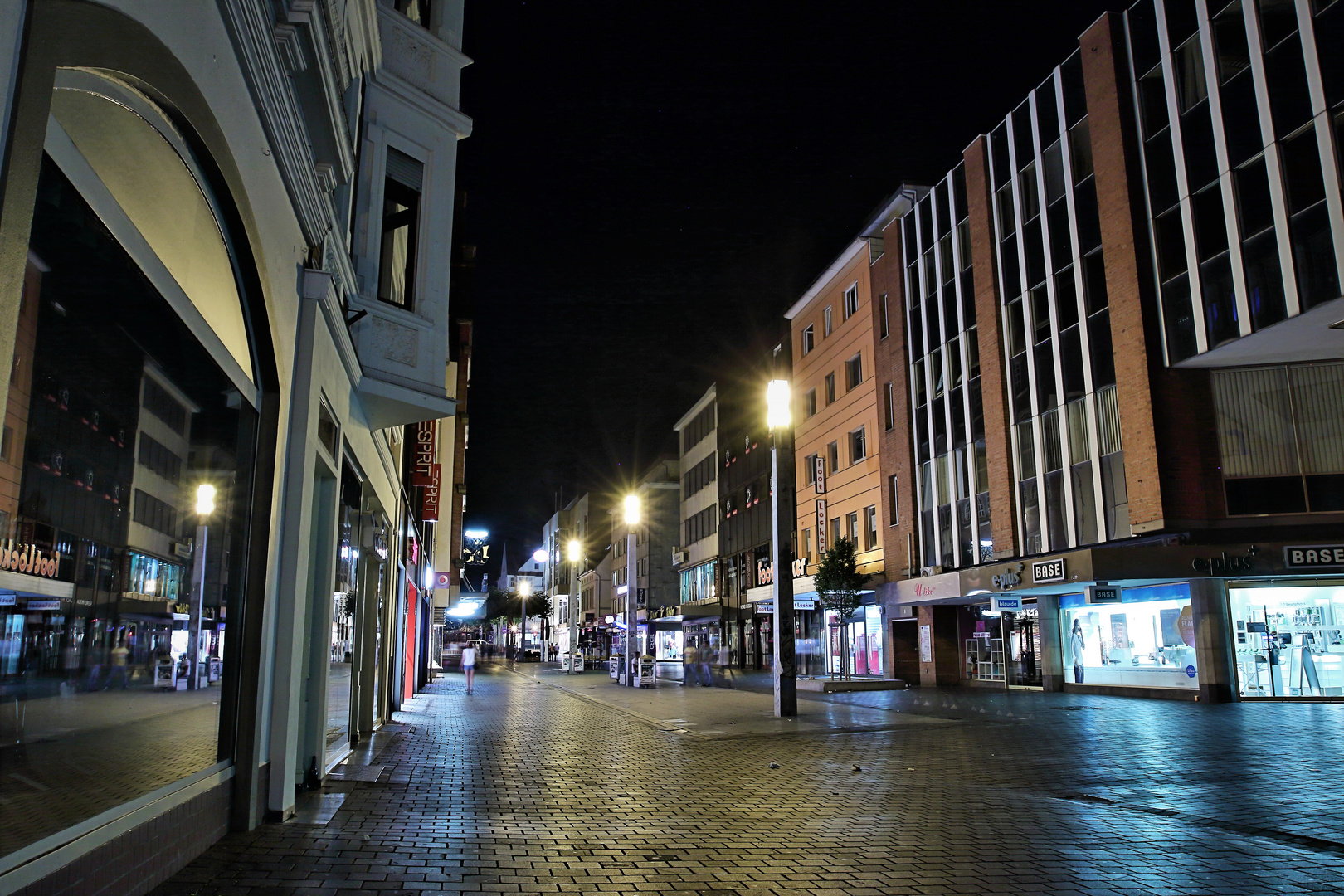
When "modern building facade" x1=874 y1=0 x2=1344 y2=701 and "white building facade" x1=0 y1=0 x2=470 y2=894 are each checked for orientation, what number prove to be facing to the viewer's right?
1

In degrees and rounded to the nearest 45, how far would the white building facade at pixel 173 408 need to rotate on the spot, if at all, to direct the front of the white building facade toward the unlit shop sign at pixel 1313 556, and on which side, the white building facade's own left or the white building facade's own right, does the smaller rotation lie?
0° — it already faces it

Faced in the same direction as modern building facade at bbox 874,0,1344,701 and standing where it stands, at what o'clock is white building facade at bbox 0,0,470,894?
The white building facade is roughly at 11 o'clock from the modern building facade.

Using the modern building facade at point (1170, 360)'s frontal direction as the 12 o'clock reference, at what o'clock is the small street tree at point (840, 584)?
The small street tree is roughly at 3 o'clock from the modern building facade.

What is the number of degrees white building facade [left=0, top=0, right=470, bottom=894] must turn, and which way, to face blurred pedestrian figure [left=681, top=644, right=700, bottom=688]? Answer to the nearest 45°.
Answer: approximately 45° to its left

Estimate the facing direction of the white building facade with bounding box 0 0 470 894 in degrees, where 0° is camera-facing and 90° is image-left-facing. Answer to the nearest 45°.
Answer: approximately 270°

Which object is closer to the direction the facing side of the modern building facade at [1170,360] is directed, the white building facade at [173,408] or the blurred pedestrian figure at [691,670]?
the white building facade

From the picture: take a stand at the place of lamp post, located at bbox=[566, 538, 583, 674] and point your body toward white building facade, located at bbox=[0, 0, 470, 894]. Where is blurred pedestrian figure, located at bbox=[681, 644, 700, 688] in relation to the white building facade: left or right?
left

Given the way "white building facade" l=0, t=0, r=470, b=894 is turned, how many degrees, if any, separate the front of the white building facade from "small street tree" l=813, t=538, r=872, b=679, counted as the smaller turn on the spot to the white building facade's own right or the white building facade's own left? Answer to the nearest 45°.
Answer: approximately 45° to the white building facade's own left

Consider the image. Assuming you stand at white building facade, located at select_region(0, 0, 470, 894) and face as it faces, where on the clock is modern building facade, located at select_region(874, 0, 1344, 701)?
The modern building facade is roughly at 11 o'clock from the white building facade.

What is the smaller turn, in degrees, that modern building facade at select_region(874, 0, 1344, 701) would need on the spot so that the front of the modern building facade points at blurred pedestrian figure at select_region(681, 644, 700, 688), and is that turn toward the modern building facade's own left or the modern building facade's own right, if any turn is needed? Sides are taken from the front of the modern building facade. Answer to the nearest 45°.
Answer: approximately 90° to the modern building facade's own right

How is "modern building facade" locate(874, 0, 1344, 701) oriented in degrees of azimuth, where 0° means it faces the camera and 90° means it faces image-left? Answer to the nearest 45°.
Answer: approximately 45°

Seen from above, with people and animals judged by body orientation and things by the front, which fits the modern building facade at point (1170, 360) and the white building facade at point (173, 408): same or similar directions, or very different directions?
very different directions

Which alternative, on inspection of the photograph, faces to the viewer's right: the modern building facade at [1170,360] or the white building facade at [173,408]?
the white building facade
